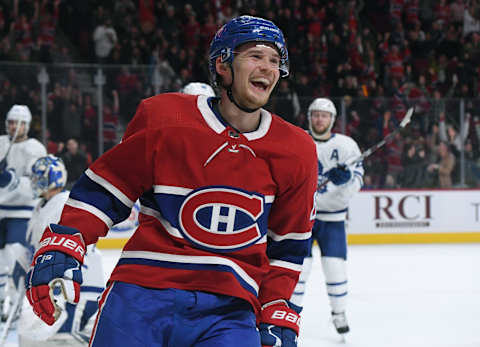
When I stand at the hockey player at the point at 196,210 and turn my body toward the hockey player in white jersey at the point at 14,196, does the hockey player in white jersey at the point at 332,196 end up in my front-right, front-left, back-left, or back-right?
front-right

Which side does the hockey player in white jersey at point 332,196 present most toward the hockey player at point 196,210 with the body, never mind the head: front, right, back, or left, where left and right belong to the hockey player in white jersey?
front

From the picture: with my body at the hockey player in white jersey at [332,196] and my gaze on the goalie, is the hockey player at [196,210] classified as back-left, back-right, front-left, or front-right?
front-left

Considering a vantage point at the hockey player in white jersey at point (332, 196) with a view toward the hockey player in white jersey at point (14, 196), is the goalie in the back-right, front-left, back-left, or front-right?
front-left

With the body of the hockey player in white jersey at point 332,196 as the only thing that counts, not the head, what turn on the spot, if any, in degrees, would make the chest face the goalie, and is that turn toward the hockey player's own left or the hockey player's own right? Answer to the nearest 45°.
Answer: approximately 45° to the hockey player's own right

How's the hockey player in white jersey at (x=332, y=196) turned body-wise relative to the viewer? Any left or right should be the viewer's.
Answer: facing the viewer

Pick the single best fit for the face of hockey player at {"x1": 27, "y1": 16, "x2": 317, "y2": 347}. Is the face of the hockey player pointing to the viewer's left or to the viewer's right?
to the viewer's right

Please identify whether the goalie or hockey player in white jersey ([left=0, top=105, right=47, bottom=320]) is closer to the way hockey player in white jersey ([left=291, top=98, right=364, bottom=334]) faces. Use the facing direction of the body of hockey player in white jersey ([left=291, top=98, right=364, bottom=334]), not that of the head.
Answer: the goalie

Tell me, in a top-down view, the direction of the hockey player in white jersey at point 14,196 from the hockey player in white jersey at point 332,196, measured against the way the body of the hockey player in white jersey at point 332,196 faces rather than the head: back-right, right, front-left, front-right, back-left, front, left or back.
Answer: right

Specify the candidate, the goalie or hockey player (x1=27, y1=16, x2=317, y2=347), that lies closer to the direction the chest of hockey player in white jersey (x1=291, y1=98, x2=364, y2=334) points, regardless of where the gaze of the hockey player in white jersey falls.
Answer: the hockey player

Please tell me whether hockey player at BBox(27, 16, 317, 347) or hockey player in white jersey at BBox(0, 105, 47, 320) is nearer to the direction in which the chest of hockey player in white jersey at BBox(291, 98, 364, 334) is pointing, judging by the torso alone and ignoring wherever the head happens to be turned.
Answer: the hockey player

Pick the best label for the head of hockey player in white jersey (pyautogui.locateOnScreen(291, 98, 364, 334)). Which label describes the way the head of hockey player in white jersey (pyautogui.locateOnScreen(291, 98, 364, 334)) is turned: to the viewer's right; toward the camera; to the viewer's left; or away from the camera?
toward the camera
